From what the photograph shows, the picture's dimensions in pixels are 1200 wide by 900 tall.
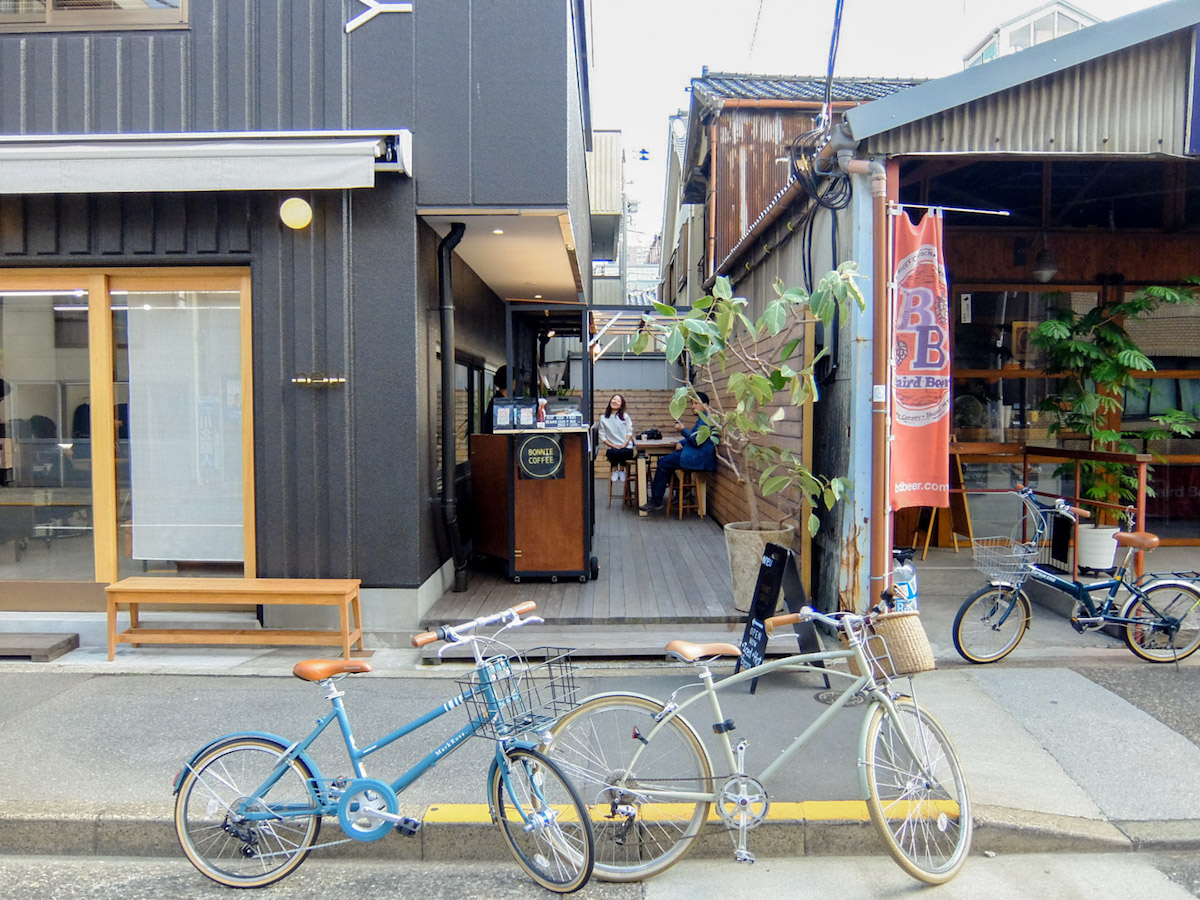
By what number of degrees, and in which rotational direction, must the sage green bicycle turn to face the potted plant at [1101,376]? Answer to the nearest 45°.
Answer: approximately 45° to its left

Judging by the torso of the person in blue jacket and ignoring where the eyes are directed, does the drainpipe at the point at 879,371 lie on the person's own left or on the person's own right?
on the person's own left

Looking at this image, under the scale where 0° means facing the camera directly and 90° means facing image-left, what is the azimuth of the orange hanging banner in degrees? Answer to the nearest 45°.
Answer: approximately 0°

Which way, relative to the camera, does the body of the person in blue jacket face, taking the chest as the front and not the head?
to the viewer's left

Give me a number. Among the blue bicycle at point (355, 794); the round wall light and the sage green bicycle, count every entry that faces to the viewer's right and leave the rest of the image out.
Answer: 2

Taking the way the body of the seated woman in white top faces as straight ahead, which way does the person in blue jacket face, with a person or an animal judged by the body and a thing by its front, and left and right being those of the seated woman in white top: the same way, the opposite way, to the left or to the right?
to the right

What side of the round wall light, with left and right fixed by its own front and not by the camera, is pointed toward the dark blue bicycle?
left

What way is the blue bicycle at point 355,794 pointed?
to the viewer's right

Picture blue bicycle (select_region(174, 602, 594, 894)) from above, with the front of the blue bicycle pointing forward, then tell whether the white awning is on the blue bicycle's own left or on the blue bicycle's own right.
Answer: on the blue bicycle's own left

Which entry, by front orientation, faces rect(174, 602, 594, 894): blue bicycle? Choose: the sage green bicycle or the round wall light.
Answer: the round wall light

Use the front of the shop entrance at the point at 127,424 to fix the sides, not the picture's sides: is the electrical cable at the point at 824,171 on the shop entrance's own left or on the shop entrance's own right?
on the shop entrance's own left
